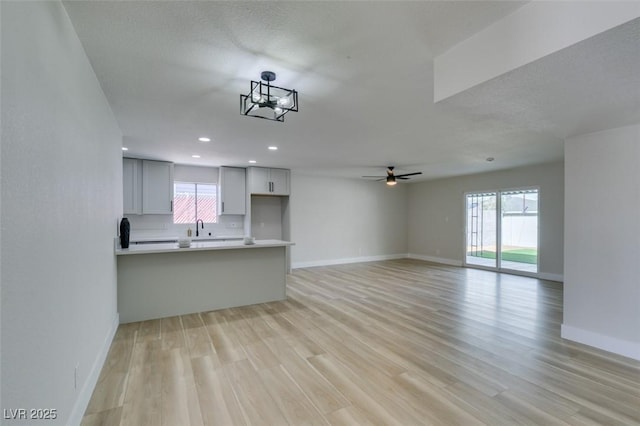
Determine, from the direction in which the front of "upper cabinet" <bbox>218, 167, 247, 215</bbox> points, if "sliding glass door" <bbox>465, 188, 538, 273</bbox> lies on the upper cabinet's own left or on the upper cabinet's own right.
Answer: on the upper cabinet's own left

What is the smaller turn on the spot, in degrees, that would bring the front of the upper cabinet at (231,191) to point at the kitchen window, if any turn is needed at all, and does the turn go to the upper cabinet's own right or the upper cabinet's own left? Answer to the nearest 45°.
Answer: approximately 90° to the upper cabinet's own right

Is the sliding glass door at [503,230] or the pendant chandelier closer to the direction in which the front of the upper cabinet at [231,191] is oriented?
the pendant chandelier

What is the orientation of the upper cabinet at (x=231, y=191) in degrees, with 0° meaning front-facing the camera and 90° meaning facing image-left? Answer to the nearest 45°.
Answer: approximately 0°

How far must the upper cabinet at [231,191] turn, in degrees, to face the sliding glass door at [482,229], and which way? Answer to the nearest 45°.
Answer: approximately 90° to its left

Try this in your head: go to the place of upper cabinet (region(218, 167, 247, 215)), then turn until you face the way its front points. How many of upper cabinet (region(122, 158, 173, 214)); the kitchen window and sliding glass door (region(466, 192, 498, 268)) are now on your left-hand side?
1

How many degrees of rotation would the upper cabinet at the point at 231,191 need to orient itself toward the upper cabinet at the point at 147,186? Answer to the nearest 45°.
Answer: approximately 90° to its right

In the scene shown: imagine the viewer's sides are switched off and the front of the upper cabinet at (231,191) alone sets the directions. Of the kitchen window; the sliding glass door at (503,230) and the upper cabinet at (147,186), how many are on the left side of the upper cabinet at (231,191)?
1

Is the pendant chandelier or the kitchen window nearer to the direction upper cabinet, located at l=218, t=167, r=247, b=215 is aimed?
the pendant chandelier

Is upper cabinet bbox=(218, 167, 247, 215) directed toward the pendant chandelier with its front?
yes
